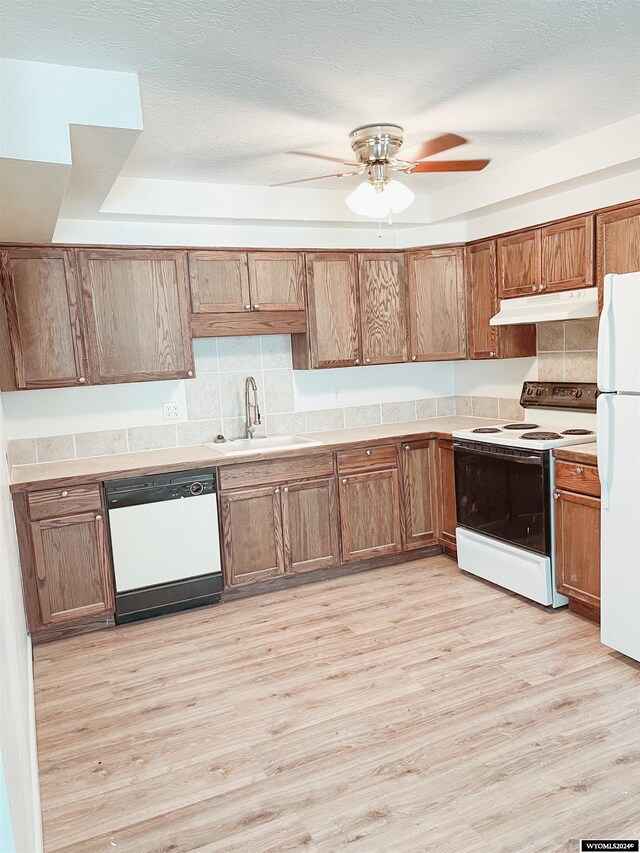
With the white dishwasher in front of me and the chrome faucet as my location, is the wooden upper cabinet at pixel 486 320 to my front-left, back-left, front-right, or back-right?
back-left

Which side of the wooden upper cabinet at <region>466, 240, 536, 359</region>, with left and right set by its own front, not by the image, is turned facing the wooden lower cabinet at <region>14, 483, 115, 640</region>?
front

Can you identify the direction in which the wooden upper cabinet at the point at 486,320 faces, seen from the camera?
facing the viewer and to the left of the viewer

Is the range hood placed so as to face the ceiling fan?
yes

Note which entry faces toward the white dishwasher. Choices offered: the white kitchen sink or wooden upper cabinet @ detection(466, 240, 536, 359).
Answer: the wooden upper cabinet

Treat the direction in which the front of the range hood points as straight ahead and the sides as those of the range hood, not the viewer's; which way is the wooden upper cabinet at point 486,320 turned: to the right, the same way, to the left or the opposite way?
the same way

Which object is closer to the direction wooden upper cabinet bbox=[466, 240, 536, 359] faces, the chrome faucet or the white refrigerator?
the chrome faucet

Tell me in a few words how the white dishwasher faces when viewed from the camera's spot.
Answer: facing the viewer

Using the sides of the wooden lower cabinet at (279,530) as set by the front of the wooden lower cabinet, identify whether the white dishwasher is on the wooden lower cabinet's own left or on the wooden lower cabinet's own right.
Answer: on the wooden lower cabinet's own right

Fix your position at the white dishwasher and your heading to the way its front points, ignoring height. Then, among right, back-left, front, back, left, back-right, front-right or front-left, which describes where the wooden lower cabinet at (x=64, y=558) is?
right

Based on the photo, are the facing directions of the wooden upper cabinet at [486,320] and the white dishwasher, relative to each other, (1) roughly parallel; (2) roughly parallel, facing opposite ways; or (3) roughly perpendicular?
roughly perpendicular

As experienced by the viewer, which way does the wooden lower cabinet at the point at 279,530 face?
facing the viewer and to the right of the viewer

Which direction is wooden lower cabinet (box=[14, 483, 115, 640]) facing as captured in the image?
toward the camera

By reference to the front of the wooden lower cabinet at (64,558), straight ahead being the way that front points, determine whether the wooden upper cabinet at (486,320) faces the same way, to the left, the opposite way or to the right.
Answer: to the right
